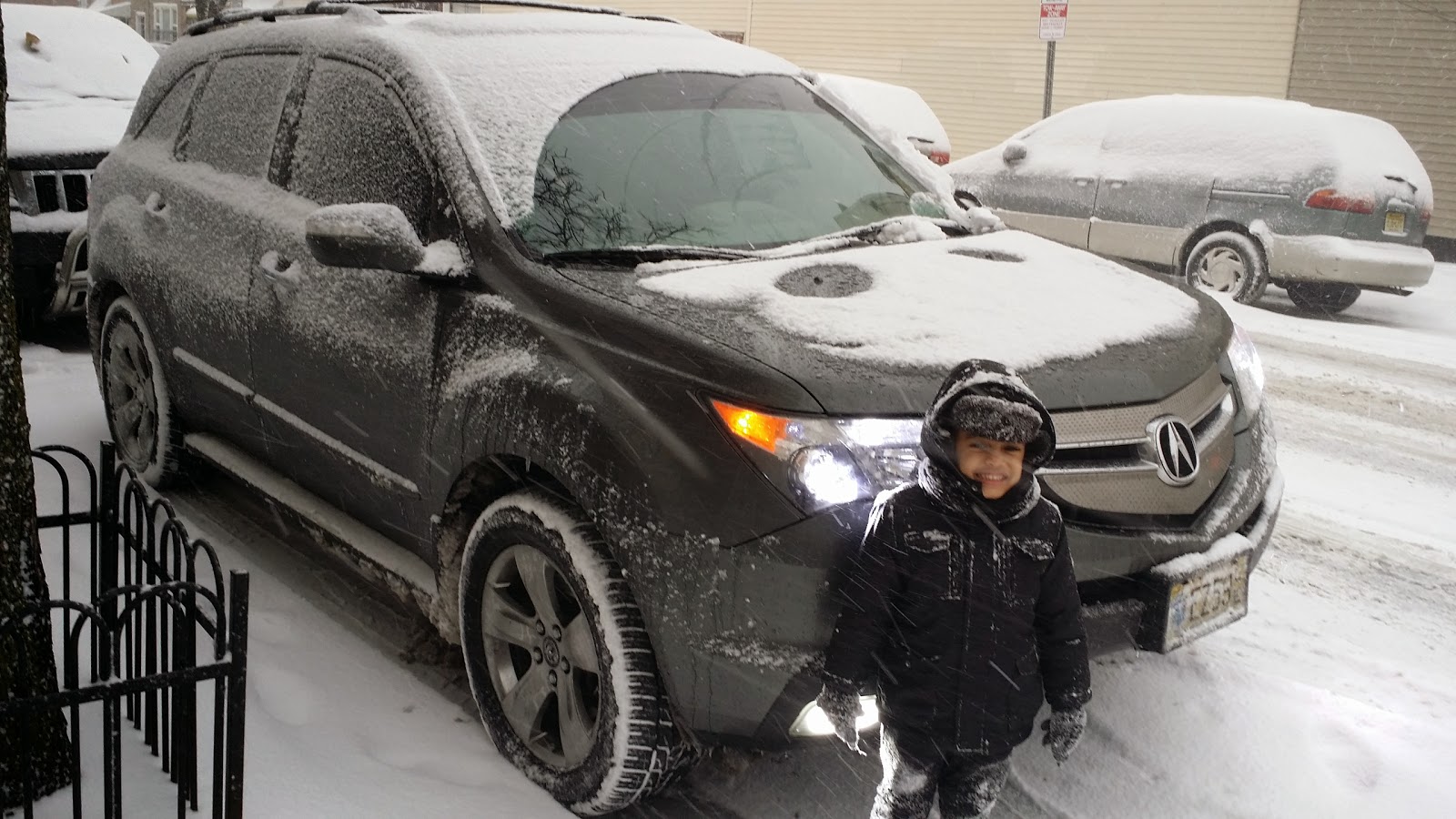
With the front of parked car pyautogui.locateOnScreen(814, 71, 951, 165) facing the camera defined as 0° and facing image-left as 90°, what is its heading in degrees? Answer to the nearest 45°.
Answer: approximately 135°

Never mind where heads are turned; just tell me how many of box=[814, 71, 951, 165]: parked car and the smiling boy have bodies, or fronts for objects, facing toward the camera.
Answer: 1

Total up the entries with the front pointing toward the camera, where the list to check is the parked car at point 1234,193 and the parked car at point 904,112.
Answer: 0

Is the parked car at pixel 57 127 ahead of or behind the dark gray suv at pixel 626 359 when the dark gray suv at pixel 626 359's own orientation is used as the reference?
behind

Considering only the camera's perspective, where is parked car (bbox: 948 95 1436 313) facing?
facing away from the viewer and to the left of the viewer

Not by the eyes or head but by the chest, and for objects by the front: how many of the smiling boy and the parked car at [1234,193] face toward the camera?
1

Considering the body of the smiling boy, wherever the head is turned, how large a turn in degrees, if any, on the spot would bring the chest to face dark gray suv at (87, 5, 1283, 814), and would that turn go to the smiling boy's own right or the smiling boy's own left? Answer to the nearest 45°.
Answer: approximately 135° to the smiling boy's own right

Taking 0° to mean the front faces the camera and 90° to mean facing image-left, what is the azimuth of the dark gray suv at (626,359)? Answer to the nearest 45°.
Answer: approximately 315°

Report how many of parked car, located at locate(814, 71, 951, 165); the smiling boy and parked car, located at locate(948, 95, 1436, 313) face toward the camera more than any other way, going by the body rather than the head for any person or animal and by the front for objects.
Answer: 1
